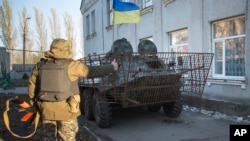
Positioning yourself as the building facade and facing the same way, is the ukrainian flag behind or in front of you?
in front

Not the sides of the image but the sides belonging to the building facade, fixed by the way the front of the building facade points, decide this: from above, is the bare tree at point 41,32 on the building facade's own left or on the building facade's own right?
on the building facade's own right

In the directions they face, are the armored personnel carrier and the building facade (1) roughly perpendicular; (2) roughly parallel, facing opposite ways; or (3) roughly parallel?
roughly perpendicular

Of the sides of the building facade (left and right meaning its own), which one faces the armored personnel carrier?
front

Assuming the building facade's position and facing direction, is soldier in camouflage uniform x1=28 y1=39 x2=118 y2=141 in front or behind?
in front

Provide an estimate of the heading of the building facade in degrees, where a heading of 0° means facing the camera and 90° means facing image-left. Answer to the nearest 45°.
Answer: approximately 45°

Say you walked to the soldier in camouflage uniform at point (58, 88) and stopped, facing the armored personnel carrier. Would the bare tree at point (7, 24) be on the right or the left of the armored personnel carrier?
left
